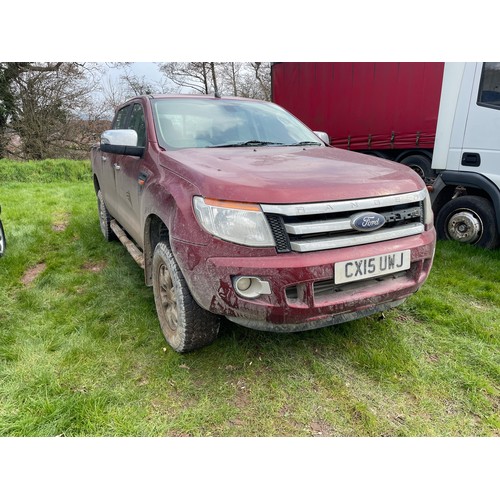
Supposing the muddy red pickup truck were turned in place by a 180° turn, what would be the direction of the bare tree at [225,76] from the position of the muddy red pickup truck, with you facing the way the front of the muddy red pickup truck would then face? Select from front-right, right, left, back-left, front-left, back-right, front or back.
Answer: front-right

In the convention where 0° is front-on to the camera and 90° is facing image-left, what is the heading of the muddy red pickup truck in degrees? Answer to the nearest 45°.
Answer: approximately 315°

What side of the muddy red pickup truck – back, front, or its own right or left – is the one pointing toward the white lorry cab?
left

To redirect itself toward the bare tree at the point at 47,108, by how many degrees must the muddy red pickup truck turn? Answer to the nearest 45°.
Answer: approximately 180°
